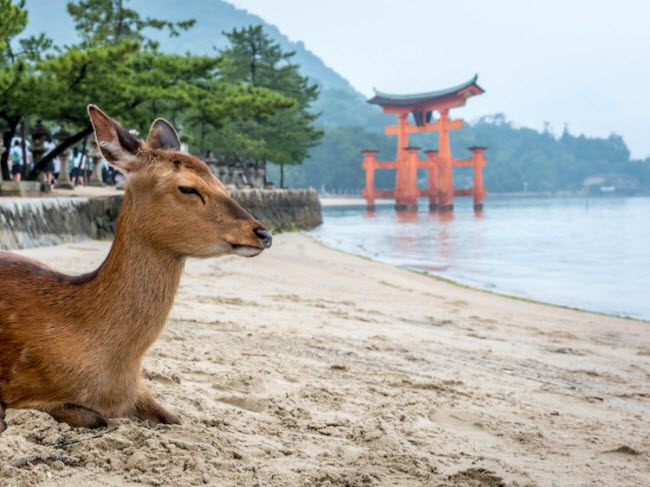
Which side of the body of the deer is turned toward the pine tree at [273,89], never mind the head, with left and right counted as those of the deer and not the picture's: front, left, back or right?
left

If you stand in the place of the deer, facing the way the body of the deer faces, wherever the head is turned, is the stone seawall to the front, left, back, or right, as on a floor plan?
left

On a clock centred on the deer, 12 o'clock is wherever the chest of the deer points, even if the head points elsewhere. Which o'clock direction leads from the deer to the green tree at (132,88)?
The green tree is roughly at 9 o'clock from the deer.

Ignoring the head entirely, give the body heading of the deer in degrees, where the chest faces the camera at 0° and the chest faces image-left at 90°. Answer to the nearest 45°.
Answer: approximately 270°

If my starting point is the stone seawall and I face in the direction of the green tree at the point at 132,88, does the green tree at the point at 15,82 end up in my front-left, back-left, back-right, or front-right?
front-left
